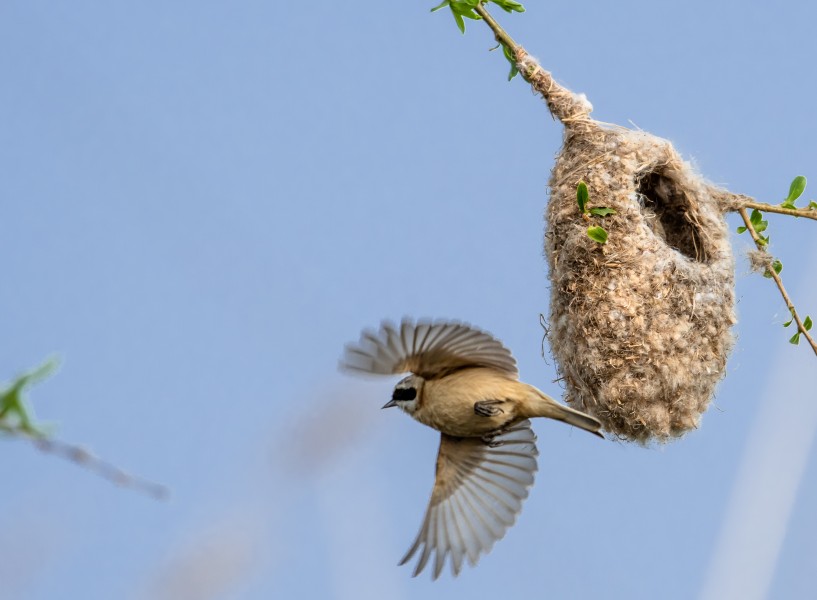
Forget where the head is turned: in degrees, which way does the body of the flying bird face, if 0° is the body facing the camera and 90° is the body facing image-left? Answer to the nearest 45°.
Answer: approximately 90°
